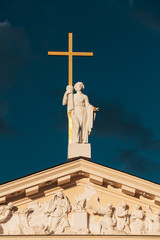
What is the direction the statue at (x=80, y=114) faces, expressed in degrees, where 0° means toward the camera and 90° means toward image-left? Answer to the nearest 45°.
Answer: approximately 0°
